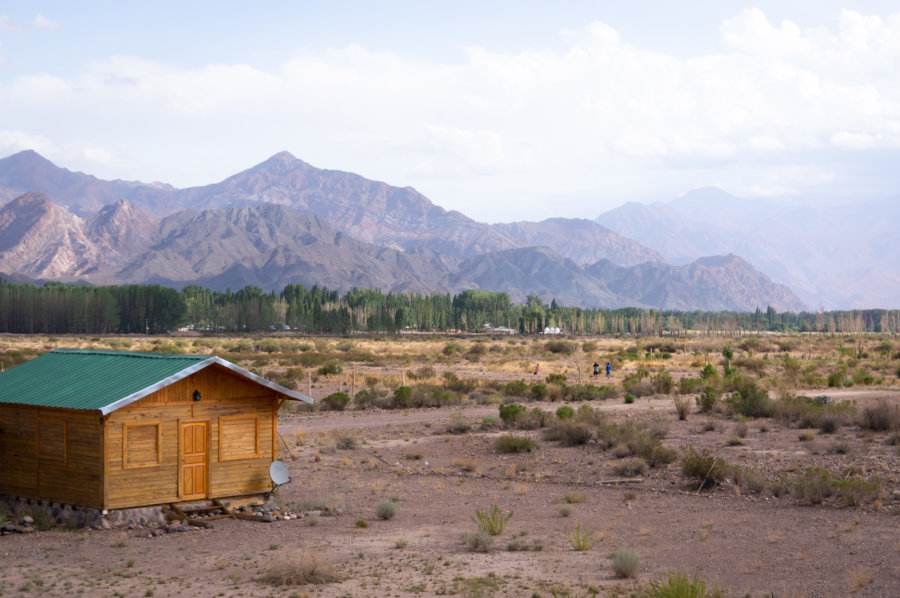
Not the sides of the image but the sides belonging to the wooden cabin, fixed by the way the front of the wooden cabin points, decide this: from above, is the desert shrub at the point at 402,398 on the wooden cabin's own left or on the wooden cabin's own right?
on the wooden cabin's own left

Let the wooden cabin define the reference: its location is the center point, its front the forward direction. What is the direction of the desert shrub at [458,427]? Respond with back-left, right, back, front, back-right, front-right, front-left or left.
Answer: left

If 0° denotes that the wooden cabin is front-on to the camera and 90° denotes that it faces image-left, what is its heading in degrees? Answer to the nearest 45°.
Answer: approximately 315°

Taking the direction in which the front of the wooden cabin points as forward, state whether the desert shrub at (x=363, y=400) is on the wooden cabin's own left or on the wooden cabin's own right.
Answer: on the wooden cabin's own left

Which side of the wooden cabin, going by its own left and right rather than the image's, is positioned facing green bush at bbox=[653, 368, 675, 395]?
left

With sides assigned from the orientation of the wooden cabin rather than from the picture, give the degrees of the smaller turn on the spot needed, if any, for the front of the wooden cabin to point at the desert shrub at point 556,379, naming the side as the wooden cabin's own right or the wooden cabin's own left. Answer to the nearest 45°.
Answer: approximately 90° to the wooden cabin's own left

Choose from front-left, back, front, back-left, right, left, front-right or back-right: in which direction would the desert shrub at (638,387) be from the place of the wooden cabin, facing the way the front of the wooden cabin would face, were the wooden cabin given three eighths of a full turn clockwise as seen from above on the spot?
back-right

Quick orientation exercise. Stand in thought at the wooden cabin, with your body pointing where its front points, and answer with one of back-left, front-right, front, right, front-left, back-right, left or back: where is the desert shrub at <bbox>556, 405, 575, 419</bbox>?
left

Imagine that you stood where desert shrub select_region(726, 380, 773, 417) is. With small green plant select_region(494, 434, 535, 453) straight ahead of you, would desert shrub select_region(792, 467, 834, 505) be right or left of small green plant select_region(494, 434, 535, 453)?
left

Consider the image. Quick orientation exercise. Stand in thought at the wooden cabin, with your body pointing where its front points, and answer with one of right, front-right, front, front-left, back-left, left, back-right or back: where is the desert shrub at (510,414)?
left

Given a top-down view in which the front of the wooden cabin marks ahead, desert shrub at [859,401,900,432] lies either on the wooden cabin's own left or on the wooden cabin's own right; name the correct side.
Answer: on the wooden cabin's own left

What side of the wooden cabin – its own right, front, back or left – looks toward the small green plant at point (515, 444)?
left

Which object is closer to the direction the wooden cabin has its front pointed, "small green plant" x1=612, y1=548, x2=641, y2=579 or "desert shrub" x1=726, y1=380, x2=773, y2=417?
the small green plant

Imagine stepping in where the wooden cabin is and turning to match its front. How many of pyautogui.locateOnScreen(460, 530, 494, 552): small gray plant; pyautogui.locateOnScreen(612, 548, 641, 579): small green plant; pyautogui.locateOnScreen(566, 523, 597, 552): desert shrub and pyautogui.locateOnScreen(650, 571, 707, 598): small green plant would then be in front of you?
4
